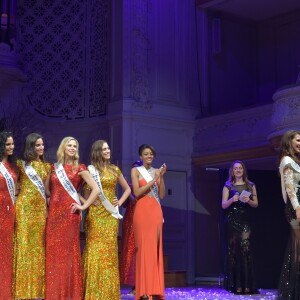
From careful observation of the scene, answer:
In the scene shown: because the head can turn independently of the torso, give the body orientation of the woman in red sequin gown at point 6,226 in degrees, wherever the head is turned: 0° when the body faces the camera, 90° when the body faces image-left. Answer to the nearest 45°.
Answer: approximately 315°

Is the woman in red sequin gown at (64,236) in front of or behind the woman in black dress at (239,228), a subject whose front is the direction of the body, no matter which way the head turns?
in front

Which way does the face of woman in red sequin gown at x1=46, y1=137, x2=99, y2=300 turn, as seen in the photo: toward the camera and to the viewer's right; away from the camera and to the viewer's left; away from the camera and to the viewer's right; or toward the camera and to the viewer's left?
toward the camera and to the viewer's right

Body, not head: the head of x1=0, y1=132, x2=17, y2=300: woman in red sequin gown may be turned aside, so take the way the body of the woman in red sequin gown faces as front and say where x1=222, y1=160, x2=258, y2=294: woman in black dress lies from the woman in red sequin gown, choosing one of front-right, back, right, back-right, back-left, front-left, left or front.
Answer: left

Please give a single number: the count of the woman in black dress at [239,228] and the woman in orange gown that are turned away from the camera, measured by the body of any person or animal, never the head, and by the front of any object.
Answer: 0

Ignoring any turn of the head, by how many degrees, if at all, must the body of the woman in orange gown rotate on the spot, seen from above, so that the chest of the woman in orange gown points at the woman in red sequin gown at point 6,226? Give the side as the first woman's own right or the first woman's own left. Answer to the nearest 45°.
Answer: approximately 90° to the first woman's own right

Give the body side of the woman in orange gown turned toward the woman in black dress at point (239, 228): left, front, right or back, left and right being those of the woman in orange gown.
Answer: left

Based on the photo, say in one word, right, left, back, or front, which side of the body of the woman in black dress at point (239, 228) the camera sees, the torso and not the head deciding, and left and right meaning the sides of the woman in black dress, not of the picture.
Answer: front

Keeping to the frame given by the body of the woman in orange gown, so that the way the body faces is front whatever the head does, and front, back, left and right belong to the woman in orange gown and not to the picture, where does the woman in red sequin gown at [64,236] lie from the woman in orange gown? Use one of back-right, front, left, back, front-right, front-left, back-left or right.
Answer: right

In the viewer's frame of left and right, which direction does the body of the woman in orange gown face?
facing the viewer and to the right of the viewer

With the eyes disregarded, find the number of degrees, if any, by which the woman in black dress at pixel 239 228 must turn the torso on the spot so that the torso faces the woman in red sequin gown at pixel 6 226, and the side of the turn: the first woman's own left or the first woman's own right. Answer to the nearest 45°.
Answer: approximately 45° to the first woman's own right
